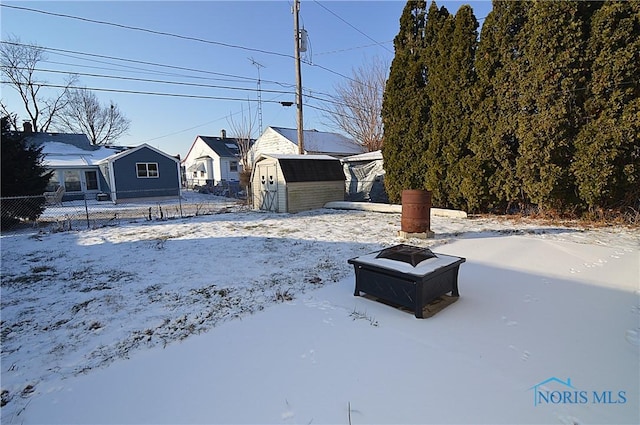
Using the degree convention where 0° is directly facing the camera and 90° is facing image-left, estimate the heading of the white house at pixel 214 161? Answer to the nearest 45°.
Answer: approximately 45°

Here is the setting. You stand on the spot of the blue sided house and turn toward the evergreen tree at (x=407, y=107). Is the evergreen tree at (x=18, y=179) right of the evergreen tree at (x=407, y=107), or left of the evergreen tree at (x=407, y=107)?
right

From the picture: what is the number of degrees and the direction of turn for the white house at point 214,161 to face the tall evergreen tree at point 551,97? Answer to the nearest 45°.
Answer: approximately 45° to its left

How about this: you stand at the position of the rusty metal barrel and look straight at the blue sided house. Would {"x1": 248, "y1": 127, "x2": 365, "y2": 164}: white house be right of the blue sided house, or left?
right

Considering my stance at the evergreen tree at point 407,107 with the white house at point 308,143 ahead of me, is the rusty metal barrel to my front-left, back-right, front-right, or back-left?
back-left

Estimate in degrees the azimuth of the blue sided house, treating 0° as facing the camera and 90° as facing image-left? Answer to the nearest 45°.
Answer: approximately 0°

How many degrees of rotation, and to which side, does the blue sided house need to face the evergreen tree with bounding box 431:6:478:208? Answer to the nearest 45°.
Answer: approximately 45° to its left

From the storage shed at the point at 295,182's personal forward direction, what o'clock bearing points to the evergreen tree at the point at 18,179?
The evergreen tree is roughly at 1 o'clock from the storage shed.

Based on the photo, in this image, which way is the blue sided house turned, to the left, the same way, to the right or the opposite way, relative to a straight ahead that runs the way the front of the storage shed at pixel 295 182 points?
to the left

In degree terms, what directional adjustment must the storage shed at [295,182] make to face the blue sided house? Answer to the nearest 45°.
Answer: approximately 90° to its right

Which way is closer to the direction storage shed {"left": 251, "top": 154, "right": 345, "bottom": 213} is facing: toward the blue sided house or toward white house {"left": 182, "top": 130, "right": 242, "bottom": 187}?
the blue sided house

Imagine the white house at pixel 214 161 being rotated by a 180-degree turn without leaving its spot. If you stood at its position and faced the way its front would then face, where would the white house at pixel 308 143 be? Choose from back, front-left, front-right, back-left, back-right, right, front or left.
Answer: right
